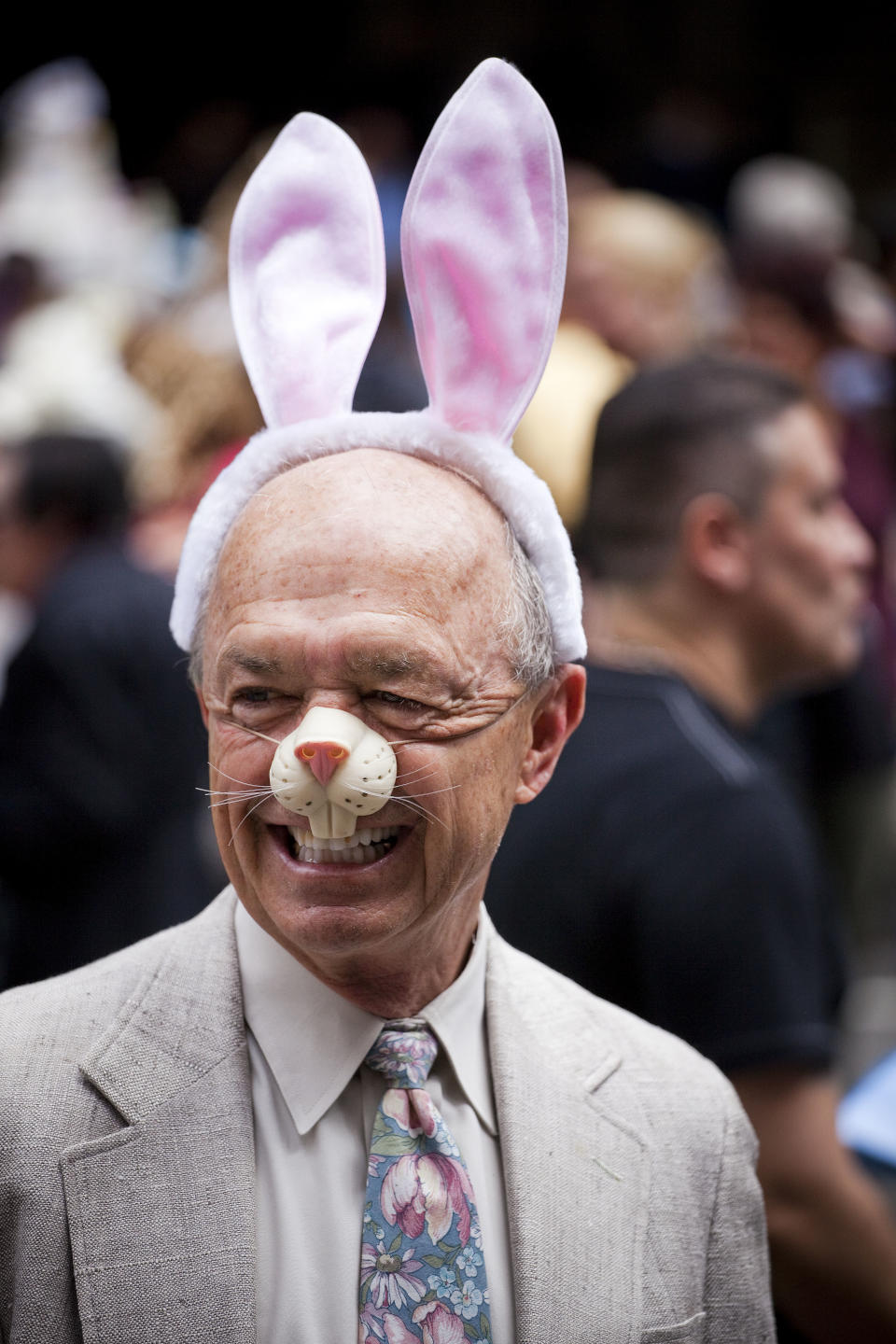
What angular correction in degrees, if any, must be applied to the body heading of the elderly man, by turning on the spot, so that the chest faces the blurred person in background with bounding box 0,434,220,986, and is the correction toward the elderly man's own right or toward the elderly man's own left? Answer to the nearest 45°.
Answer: approximately 180°

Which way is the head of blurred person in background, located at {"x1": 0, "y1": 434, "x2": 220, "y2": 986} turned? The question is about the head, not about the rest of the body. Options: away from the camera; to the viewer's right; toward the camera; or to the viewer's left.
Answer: away from the camera

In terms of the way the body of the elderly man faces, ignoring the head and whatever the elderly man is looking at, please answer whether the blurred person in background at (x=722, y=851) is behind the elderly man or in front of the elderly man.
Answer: behind

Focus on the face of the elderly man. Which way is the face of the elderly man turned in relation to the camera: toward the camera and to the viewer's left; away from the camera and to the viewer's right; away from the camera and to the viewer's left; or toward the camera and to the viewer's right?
toward the camera and to the viewer's left

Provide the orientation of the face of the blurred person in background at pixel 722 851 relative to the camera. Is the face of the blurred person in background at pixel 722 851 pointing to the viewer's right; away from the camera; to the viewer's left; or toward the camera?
to the viewer's right

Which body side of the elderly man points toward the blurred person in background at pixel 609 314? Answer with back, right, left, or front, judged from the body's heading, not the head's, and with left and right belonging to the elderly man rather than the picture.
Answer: back

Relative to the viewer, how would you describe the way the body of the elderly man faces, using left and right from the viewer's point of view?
facing the viewer

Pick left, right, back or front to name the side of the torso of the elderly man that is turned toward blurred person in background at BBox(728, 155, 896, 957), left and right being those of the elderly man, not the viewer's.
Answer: back
